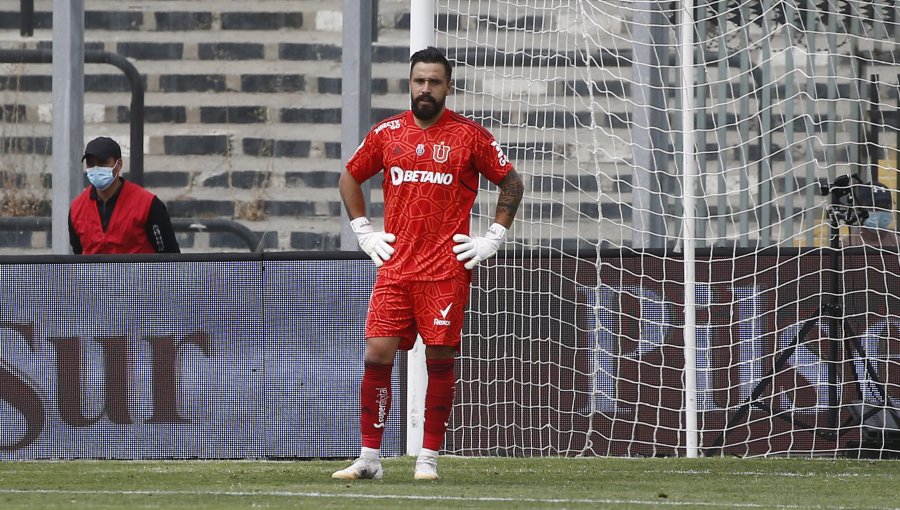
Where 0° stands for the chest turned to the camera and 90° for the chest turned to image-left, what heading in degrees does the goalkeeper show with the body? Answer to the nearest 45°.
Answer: approximately 0°

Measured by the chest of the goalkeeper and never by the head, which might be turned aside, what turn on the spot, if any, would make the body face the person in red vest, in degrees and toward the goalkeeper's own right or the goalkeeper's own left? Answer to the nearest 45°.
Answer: approximately 135° to the goalkeeper's own right

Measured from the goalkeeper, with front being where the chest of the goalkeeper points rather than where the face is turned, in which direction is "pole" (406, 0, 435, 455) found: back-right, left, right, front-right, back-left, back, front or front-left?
back

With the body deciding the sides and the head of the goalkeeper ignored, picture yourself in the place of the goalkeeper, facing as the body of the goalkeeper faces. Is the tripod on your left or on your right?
on your left

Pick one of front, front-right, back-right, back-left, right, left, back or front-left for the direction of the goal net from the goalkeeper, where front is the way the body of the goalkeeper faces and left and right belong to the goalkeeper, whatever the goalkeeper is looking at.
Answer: back-left

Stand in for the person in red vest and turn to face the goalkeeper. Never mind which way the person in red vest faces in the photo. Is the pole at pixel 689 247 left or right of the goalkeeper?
left

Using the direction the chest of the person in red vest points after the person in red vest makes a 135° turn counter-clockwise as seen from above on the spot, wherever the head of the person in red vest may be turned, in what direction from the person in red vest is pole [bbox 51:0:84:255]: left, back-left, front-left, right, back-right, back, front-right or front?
left

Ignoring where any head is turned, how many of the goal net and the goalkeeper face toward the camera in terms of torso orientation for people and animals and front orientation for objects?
2

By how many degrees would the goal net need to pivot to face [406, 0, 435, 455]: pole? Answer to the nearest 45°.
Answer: approximately 90° to its right

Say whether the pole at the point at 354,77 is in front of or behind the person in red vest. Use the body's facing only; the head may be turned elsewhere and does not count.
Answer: behind

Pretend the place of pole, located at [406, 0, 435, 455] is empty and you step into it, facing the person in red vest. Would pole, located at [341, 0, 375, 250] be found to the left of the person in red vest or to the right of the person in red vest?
right
